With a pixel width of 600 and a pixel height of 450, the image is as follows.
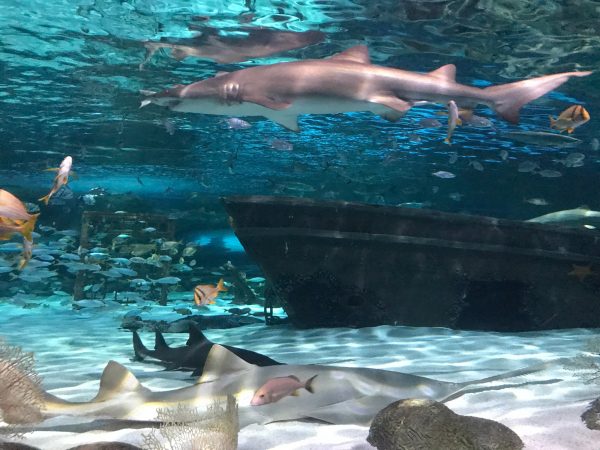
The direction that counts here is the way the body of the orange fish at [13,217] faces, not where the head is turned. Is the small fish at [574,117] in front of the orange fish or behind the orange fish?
behind

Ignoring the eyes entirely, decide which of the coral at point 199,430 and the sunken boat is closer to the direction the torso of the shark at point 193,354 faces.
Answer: the sunken boat

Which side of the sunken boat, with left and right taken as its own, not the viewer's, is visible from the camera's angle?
left

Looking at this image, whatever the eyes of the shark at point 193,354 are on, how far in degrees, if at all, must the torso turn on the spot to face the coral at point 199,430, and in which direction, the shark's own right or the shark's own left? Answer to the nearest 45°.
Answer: approximately 90° to the shark's own right

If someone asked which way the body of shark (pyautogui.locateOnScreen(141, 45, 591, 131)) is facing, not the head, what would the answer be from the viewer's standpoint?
to the viewer's left

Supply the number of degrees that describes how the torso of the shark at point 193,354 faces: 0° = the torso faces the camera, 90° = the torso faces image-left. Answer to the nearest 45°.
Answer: approximately 270°

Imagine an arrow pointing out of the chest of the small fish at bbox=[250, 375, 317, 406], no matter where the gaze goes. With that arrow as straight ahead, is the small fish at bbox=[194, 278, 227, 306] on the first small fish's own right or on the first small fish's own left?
on the first small fish's own right

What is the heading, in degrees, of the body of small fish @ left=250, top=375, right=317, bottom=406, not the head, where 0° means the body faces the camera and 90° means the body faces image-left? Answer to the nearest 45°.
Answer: approximately 90°

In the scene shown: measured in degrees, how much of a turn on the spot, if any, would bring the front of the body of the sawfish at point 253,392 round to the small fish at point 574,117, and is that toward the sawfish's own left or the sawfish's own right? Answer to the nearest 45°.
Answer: approximately 45° to the sawfish's own left

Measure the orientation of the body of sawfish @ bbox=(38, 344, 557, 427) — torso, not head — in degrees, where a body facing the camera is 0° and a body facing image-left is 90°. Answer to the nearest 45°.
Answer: approximately 270°

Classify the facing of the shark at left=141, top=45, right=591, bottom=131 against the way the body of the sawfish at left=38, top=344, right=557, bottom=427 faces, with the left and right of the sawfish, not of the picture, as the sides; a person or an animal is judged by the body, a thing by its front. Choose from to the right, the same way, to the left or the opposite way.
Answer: the opposite way
